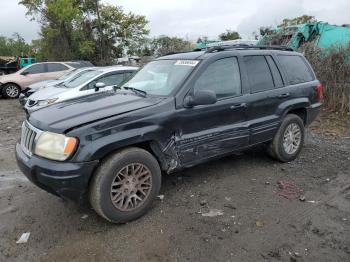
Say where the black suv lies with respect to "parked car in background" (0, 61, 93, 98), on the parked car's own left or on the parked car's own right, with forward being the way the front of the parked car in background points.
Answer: on the parked car's own left

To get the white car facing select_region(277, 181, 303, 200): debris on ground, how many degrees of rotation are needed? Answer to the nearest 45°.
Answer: approximately 90° to its left

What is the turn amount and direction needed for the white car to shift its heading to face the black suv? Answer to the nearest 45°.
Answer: approximately 45° to its left

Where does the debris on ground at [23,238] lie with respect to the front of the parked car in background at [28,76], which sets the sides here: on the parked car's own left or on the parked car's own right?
on the parked car's own left

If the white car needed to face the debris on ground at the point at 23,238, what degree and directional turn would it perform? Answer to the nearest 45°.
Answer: approximately 45° to its left

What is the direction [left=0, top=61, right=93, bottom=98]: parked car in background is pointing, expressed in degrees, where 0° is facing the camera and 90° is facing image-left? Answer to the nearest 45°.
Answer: approximately 90°

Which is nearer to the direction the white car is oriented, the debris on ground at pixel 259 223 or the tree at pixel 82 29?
the debris on ground

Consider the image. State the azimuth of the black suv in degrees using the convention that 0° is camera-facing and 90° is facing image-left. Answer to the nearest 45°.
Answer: approximately 45°
